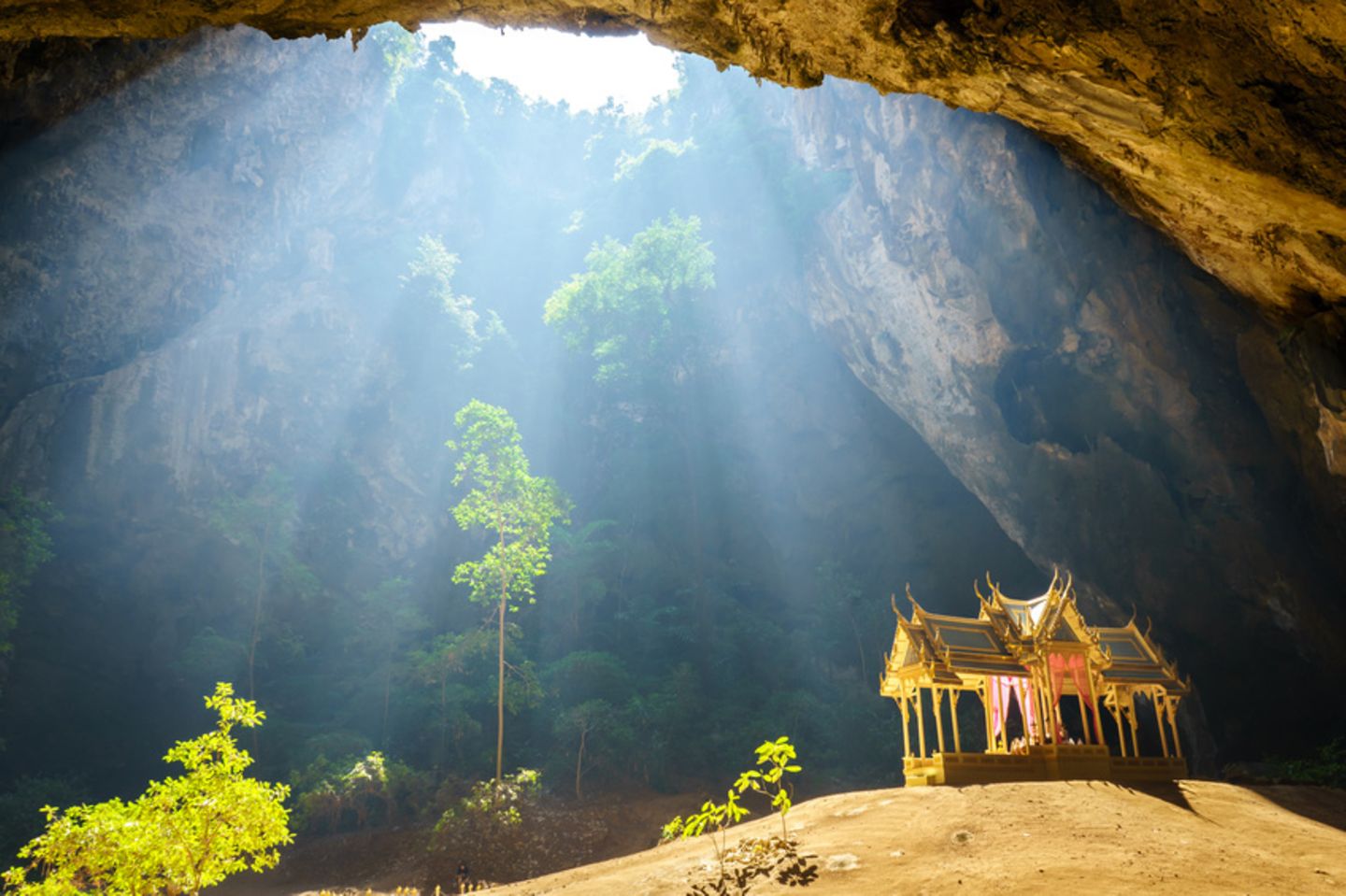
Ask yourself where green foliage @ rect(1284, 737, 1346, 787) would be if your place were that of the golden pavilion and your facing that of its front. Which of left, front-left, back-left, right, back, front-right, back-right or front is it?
left

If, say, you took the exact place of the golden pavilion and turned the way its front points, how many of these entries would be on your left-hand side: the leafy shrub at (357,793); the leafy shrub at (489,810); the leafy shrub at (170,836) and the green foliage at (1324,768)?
1

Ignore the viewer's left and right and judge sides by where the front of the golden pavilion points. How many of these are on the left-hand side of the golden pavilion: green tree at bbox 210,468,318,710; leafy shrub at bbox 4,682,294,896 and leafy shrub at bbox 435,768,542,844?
0

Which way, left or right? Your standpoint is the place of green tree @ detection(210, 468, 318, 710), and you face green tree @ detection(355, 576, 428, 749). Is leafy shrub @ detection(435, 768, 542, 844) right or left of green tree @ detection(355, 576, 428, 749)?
right

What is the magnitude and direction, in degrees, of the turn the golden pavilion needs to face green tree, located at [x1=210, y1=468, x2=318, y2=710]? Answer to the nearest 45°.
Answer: approximately 135° to its right

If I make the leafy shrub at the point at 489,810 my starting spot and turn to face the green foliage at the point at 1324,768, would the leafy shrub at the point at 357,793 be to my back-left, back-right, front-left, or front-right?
back-left

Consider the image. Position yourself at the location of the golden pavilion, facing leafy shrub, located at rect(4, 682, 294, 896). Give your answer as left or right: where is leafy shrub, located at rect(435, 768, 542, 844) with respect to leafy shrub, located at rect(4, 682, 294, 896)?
right

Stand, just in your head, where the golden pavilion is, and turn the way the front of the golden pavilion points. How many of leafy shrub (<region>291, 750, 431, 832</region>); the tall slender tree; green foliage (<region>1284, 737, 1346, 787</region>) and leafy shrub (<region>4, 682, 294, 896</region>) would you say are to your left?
1

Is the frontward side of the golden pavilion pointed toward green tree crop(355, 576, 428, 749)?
no

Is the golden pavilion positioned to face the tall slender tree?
no

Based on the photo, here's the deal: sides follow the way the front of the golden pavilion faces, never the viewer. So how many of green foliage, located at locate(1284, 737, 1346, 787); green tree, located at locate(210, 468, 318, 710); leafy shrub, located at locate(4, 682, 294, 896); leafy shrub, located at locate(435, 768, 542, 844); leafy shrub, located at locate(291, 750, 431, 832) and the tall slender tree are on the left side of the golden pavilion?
1

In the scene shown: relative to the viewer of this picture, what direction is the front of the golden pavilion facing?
facing the viewer and to the right of the viewer

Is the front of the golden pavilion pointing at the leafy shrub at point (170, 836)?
no
